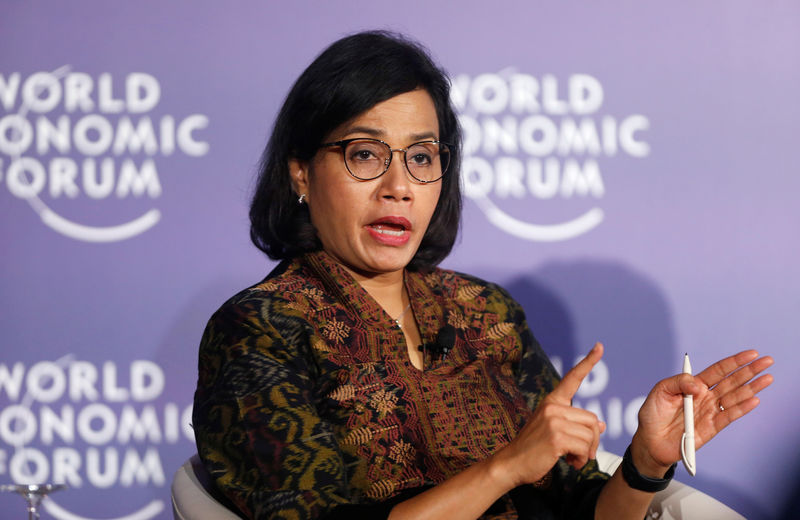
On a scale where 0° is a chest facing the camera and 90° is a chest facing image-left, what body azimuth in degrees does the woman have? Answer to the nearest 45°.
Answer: approximately 315°
